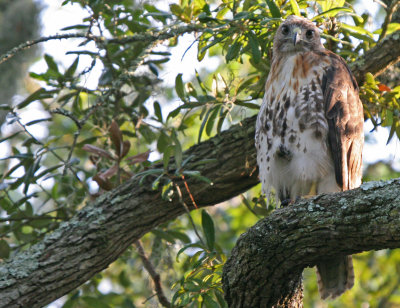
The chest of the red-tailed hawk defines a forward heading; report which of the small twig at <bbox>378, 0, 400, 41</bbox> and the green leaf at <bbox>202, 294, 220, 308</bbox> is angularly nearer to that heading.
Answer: the green leaf

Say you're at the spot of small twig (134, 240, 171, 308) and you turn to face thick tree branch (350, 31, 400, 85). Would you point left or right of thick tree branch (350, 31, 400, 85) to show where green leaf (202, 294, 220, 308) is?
right

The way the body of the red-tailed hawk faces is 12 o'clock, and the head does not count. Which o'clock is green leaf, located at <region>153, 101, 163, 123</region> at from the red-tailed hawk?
The green leaf is roughly at 2 o'clock from the red-tailed hawk.

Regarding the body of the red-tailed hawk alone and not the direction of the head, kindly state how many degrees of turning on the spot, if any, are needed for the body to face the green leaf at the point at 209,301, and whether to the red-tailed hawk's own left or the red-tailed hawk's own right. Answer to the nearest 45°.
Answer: approximately 45° to the red-tailed hawk's own right

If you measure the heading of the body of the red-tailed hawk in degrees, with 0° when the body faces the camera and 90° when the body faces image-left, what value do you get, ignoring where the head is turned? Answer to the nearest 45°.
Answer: approximately 45°
